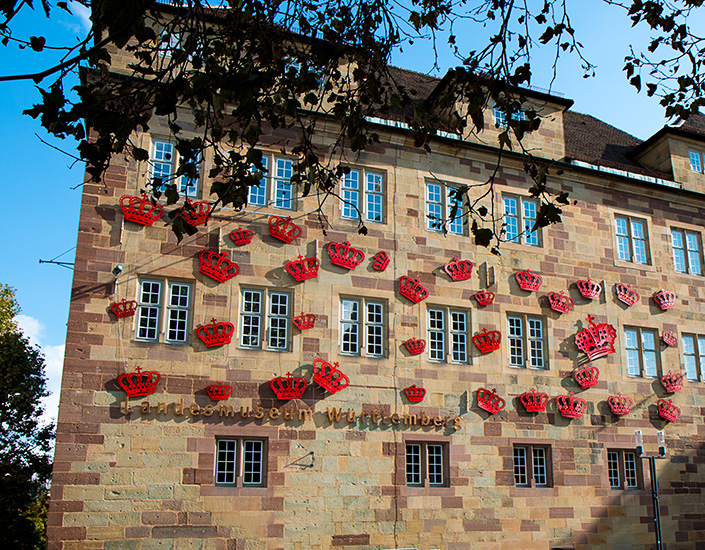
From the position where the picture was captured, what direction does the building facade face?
facing the viewer and to the right of the viewer
